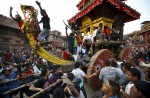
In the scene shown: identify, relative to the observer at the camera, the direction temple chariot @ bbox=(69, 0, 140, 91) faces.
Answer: facing the viewer and to the left of the viewer

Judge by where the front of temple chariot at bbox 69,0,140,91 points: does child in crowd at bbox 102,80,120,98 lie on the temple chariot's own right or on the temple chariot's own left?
on the temple chariot's own left

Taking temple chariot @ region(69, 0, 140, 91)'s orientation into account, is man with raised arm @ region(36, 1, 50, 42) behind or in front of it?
in front

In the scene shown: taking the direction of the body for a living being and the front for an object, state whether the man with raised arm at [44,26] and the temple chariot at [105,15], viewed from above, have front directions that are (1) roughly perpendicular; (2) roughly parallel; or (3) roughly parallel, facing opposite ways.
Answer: roughly parallel

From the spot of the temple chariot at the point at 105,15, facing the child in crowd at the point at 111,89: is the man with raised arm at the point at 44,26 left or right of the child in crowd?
right

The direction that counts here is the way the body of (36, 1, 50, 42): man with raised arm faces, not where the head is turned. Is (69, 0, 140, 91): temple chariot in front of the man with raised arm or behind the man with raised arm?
behind

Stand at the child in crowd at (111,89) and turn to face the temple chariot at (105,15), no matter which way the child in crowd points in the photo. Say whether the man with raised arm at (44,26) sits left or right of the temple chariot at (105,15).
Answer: left

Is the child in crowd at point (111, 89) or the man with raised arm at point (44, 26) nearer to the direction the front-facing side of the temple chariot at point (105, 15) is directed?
the man with raised arm

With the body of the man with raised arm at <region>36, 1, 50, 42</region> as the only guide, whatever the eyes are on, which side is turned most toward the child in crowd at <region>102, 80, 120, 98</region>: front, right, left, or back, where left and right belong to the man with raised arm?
left
